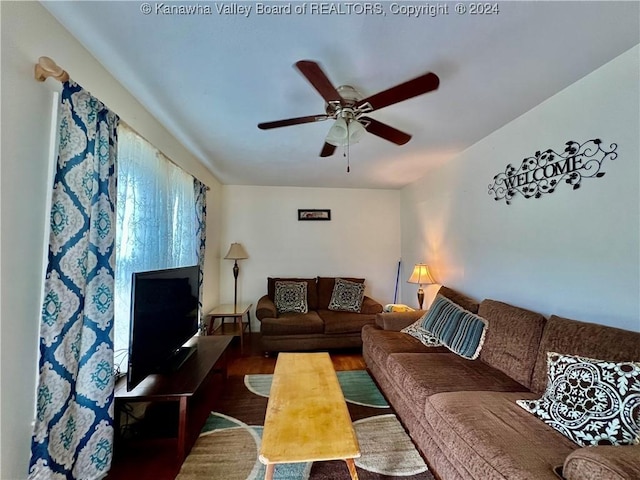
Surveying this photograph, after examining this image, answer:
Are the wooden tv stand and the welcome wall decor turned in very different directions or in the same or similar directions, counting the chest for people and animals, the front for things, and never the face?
very different directions

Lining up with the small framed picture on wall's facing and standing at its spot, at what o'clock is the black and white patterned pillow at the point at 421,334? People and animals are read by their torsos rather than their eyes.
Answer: The black and white patterned pillow is roughly at 11 o'clock from the small framed picture on wall.

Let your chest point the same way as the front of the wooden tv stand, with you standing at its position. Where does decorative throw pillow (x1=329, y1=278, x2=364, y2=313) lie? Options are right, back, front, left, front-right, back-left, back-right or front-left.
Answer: left

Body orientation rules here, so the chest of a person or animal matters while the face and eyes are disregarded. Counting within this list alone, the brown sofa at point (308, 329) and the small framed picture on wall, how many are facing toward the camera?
2

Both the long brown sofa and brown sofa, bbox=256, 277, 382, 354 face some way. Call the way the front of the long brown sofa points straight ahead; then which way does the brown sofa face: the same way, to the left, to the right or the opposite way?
to the left

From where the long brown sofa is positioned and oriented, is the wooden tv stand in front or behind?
in front

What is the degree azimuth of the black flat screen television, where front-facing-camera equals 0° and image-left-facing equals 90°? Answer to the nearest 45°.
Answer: approximately 315°

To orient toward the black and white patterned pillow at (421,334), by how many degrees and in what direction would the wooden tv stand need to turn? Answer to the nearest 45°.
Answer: approximately 45° to its left

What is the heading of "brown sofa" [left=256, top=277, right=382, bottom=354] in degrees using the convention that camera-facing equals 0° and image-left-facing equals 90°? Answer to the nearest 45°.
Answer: approximately 0°

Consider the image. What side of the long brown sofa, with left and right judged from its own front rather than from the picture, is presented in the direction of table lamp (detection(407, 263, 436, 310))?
right

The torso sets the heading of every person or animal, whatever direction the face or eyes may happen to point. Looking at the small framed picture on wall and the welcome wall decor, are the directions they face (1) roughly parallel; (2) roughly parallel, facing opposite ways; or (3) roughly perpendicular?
roughly perpendicular

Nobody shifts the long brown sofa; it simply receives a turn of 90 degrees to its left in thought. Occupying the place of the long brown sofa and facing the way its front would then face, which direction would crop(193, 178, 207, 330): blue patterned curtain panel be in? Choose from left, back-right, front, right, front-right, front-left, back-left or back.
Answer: back-right

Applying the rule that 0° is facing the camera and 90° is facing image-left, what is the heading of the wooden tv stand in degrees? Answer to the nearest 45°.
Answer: approximately 315°

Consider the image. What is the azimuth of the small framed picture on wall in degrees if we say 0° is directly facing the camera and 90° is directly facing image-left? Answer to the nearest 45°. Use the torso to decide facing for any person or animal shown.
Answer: approximately 0°
